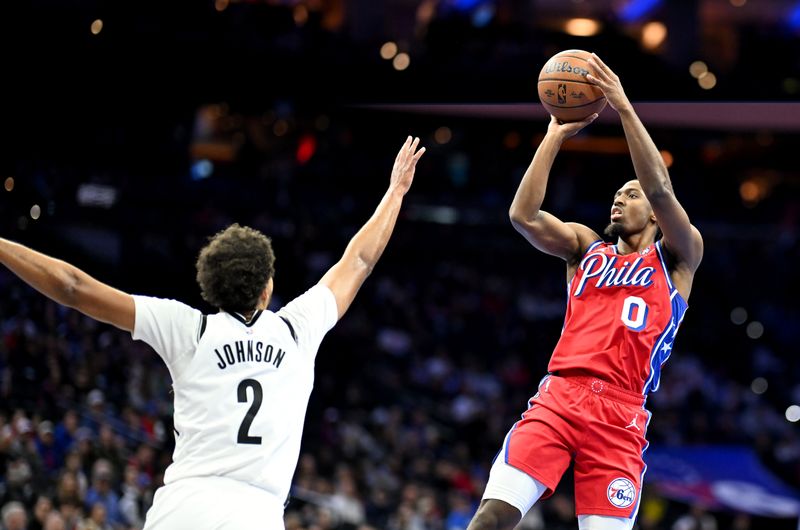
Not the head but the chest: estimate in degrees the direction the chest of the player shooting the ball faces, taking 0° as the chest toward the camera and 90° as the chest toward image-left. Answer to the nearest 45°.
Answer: approximately 45°

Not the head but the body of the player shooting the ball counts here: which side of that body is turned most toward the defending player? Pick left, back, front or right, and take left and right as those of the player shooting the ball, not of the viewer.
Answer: front

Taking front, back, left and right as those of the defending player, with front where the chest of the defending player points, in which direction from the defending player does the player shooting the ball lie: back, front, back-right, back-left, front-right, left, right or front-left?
front-right

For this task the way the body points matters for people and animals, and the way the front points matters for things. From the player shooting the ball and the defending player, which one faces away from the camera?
the defending player

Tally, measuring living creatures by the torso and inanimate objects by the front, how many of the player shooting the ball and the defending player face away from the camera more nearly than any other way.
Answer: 1

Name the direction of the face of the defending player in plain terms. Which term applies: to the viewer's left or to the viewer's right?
to the viewer's right

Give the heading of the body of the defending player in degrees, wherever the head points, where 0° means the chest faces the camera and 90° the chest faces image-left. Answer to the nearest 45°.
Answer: approximately 180°
